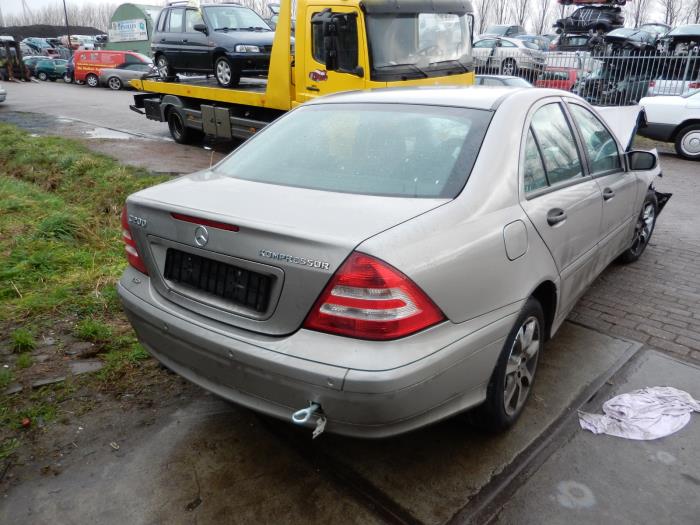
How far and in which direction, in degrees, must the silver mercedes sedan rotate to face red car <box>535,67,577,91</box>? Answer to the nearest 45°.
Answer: approximately 45° to its left

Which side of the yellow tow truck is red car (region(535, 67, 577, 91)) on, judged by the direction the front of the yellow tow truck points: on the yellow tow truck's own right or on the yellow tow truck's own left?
on the yellow tow truck's own left

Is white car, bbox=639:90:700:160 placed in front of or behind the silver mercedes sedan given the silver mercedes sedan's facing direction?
in front

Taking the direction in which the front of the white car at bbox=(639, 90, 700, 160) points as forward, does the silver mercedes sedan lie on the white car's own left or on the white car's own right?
on the white car's own right

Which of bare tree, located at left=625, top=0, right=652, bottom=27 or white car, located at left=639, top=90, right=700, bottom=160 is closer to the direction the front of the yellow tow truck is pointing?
the white car

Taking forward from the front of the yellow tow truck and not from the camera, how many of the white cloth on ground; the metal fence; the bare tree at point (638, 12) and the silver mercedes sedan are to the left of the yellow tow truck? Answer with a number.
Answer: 2

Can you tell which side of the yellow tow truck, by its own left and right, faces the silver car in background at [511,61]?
left

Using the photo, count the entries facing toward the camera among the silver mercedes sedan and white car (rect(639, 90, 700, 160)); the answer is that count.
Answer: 0

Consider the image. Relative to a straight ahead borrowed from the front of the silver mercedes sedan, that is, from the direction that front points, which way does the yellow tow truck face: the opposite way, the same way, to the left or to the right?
to the right

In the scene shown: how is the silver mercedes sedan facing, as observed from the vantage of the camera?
facing away from the viewer and to the right of the viewer

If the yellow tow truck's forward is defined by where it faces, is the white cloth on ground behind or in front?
in front

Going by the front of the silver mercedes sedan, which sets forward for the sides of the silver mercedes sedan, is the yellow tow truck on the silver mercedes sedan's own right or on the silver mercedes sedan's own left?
on the silver mercedes sedan's own left

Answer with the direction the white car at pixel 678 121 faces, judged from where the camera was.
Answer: facing to the right of the viewer

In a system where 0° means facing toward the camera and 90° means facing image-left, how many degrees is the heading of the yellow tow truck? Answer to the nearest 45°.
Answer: approximately 315°
